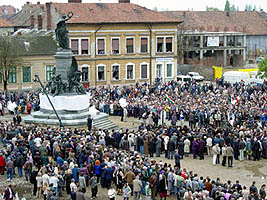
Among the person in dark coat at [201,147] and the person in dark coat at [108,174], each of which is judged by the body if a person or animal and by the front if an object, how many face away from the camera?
2

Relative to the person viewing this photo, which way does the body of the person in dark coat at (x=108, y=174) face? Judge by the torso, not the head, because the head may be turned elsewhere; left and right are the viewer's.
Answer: facing away from the viewer

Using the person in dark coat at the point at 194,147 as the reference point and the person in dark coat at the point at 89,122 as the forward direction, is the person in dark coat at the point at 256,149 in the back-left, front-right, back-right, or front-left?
back-right

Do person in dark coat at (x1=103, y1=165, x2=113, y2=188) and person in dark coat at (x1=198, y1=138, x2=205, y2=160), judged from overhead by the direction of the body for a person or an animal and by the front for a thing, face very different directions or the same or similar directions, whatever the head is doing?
same or similar directions

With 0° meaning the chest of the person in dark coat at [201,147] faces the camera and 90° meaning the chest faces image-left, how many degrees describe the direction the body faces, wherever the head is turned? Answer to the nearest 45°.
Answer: approximately 180°

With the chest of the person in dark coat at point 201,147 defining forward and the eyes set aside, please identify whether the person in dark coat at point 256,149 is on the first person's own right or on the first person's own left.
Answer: on the first person's own right

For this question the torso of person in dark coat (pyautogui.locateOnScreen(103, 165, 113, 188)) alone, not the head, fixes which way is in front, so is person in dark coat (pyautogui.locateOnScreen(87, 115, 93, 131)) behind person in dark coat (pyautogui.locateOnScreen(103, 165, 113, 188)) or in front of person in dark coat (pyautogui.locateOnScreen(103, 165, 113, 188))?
in front

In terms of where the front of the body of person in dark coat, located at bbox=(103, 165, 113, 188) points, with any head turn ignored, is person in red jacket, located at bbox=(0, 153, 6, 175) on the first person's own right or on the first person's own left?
on the first person's own left

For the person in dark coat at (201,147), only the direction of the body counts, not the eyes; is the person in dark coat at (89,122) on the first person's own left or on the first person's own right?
on the first person's own left

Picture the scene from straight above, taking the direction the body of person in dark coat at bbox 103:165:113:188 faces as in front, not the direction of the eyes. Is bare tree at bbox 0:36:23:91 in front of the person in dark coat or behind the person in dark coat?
in front

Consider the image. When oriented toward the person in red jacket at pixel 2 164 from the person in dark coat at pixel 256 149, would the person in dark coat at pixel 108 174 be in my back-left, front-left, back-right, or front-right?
front-left

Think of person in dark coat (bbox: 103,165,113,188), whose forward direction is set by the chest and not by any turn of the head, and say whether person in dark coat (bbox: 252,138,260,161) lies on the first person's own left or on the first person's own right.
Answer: on the first person's own right

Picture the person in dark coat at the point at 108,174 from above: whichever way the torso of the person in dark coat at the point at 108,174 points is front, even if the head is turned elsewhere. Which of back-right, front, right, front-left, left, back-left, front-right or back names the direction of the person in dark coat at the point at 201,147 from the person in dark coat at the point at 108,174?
front-right

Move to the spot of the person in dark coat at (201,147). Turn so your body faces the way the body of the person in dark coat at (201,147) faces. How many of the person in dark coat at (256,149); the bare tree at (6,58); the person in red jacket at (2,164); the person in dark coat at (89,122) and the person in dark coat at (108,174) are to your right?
1

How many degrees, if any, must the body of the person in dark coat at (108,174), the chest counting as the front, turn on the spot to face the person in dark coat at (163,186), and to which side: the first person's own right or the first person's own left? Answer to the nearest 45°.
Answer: approximately 135° to the first person's own right

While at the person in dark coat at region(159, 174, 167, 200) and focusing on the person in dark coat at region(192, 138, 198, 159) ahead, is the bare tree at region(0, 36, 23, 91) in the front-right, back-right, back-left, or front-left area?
front-left
